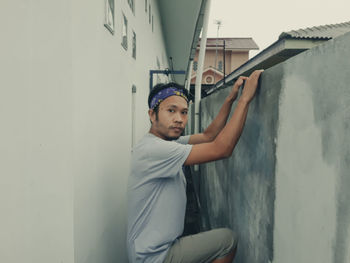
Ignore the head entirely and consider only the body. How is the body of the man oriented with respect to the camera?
to the viewer's right
